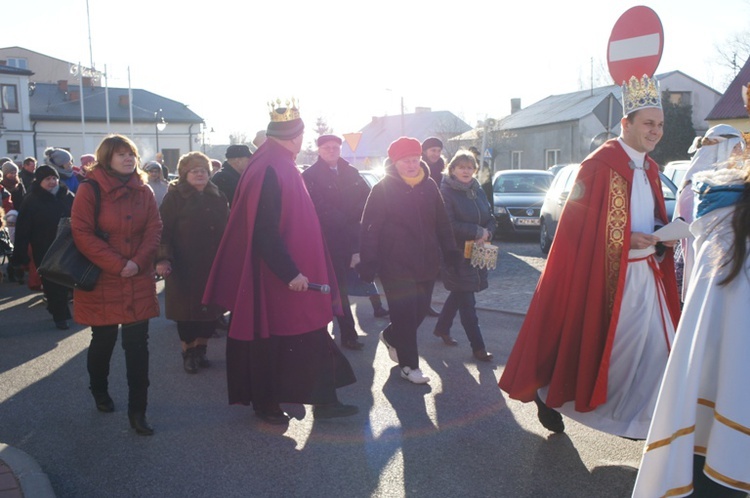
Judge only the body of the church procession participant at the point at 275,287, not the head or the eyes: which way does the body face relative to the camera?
to the viewer's right

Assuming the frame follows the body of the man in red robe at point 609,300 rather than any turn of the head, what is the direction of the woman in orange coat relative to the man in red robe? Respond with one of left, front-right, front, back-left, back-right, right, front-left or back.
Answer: back-right

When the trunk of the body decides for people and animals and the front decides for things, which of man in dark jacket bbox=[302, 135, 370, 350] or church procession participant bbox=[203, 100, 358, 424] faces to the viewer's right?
the church procession participant

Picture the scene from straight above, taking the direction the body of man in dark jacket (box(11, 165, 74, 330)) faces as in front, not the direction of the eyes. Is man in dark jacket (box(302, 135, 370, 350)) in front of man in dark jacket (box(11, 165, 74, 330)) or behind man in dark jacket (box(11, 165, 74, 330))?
in front

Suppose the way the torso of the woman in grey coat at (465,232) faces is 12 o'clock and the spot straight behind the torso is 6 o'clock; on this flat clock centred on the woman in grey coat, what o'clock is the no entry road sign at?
The no entry road sign is roughly at 9 o'clock from the woman in grey coat.

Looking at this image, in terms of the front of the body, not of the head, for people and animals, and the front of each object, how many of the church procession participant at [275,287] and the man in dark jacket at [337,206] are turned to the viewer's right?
1

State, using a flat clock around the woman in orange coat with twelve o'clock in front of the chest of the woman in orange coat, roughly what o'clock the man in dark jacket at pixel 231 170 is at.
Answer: The man in dark jacket is roughly at 8 o'clock from the woman in orange coat.

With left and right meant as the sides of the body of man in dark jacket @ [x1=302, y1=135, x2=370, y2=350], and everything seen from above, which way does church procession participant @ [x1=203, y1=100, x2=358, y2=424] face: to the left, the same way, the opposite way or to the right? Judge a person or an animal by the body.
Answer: to the left
